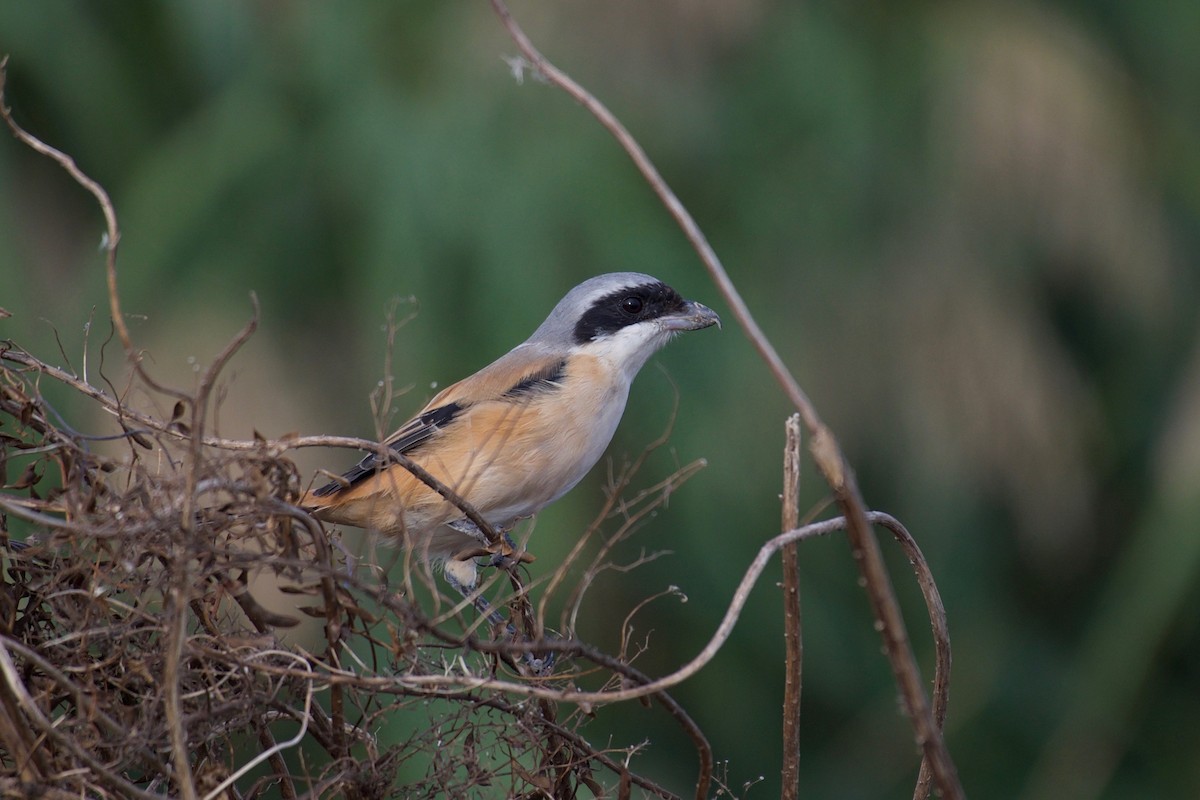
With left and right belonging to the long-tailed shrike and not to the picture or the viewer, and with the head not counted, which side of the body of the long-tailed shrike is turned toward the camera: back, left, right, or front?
right

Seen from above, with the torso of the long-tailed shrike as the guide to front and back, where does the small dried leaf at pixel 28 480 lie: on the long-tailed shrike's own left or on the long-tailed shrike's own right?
on the long-tailed shrike's own right
